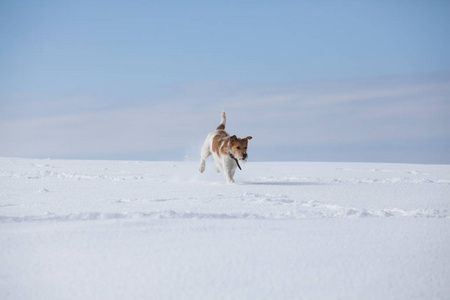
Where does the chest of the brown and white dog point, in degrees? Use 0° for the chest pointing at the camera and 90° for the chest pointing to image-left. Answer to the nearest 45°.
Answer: approximately 315°
